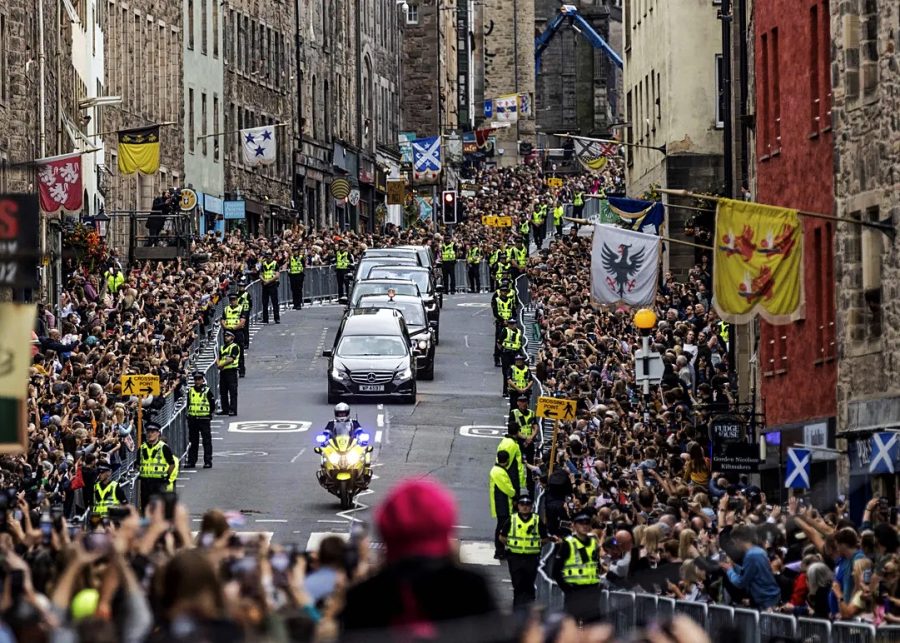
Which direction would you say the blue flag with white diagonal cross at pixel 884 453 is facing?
toward the camera

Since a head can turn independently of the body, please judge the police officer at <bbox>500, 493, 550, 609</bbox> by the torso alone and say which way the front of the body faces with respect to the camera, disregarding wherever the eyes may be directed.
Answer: toward the camera

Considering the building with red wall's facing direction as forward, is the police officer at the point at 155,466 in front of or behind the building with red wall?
in front

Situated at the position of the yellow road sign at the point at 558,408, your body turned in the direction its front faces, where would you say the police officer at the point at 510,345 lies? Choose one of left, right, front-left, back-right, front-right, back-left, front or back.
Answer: back

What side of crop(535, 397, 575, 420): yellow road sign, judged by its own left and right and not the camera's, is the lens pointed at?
front

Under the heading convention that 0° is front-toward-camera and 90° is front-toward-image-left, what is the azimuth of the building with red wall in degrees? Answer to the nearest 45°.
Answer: approximately 45°

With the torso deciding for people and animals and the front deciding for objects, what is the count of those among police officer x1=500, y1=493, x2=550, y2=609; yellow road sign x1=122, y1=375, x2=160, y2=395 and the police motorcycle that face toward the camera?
3

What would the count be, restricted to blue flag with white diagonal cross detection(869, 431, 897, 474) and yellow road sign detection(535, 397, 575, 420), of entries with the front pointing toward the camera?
2

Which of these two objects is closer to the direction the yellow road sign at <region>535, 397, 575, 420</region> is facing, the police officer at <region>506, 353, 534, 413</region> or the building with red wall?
the building with red wall

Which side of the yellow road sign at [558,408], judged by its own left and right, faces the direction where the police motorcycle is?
right

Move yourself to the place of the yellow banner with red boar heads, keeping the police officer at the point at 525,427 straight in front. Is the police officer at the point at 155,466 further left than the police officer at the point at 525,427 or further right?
left

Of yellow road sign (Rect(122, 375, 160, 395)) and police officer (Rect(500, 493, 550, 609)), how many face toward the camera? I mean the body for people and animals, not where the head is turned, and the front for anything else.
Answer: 2
